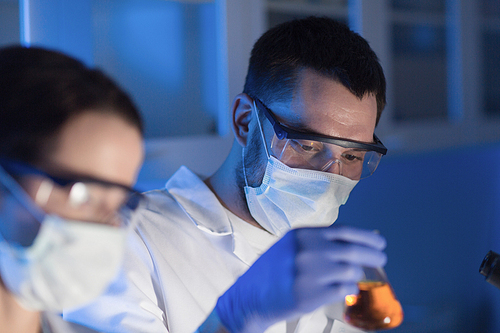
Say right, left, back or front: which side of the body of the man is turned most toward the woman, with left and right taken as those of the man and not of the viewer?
right

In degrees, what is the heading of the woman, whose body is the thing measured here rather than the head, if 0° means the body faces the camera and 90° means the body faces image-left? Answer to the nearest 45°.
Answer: approximately 315°

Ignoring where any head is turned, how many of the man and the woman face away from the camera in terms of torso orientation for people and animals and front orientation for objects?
0

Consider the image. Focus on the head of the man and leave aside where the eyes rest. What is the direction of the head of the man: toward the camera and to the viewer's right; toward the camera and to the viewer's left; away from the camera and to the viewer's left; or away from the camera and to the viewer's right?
toward the camera and to the viewer's right

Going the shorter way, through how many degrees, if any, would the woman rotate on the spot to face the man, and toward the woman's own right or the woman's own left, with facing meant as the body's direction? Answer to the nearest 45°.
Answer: approximately 90° to the woman's own left

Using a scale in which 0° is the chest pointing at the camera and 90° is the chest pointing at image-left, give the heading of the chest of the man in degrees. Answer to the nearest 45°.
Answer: approximately 315°

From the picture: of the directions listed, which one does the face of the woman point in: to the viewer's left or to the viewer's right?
to the viewer's right
